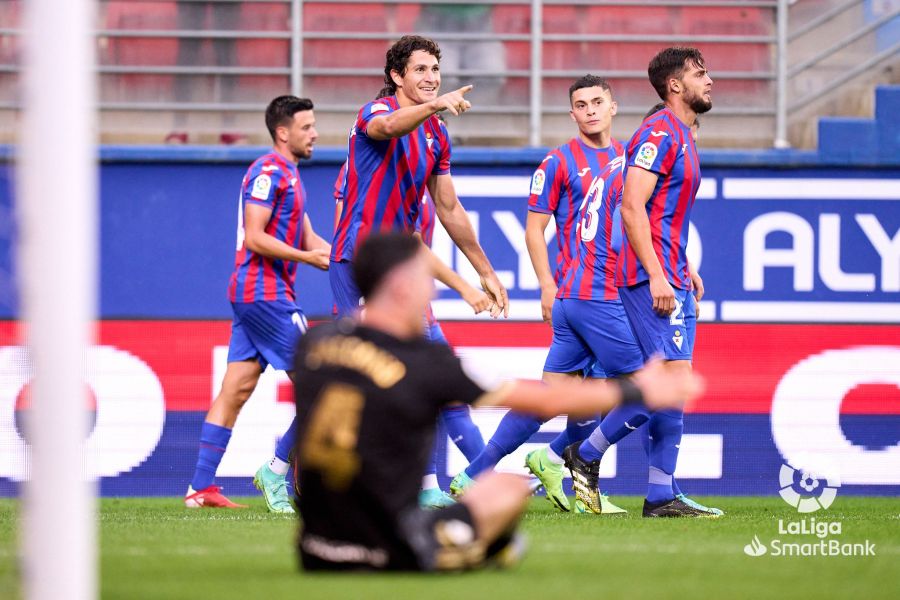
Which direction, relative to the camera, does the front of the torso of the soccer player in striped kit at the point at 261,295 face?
to the viewer's right

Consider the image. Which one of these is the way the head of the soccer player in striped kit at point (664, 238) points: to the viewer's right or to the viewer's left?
to the viewer's right

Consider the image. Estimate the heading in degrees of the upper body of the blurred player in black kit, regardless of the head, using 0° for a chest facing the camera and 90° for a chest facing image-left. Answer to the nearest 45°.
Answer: approximately 225°

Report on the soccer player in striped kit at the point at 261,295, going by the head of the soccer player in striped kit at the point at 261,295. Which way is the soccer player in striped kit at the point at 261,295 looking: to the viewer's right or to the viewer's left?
to the viewer's right

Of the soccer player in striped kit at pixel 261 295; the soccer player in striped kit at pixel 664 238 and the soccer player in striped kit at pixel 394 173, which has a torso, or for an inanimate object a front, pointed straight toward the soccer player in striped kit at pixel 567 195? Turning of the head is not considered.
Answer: the soccer player in striped kit at pixel 261 295

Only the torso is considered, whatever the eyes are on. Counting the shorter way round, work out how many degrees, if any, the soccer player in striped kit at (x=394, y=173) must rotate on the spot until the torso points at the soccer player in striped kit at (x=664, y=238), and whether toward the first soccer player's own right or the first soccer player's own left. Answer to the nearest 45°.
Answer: approximately 45° to the first soccer player's own left

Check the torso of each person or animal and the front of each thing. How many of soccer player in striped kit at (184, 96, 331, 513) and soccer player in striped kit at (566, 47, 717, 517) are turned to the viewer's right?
2
